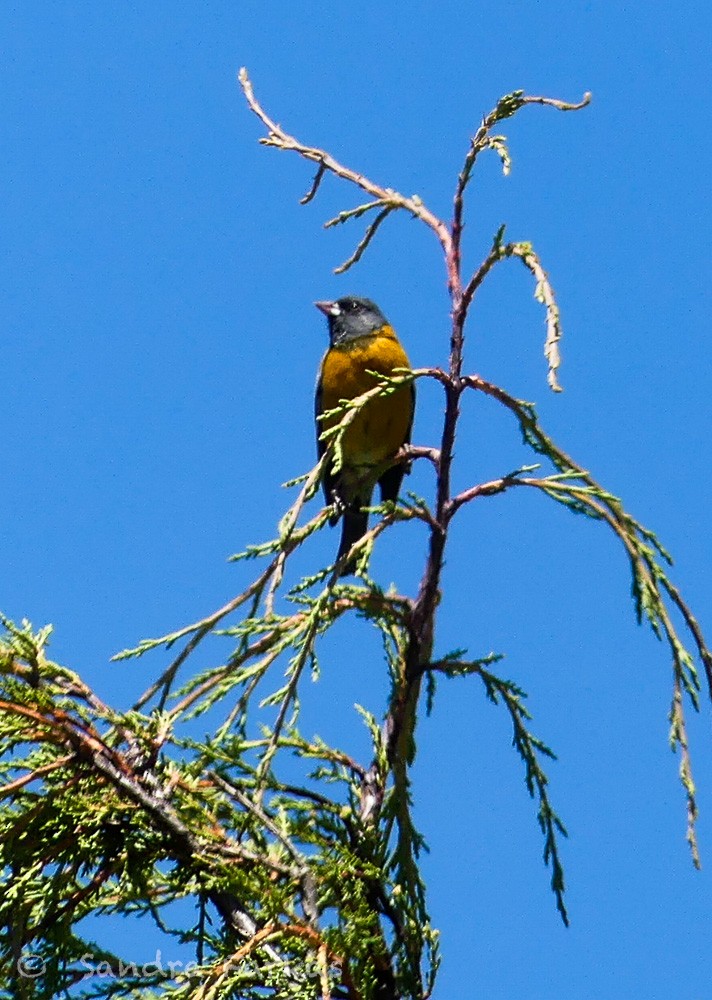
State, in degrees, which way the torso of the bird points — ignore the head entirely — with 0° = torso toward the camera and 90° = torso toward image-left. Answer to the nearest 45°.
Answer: approximately 45°
